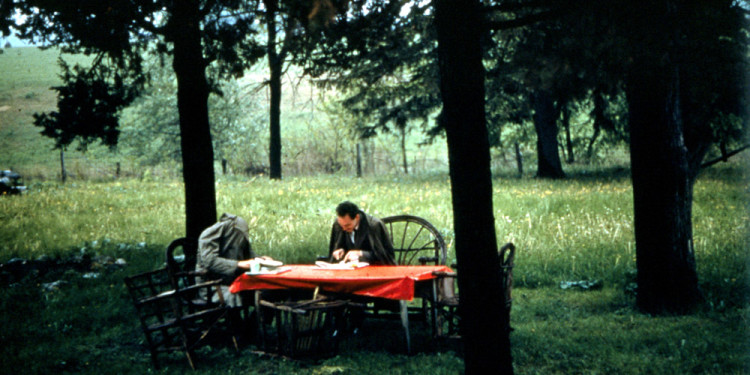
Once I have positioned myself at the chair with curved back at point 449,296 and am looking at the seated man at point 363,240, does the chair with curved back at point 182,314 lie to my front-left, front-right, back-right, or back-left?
front-left

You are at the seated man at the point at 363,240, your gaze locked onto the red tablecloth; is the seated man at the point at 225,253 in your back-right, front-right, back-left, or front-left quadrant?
front-right

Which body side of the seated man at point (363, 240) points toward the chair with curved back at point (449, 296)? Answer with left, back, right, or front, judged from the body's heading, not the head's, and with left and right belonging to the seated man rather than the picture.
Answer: left

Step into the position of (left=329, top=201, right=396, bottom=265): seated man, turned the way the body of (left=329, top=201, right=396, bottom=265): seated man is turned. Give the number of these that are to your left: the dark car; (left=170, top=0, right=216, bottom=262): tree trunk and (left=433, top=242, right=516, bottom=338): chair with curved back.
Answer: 1

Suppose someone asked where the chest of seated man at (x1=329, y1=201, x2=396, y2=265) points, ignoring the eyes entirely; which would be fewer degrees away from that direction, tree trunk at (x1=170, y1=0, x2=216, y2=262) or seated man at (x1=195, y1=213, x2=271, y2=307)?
the seated man

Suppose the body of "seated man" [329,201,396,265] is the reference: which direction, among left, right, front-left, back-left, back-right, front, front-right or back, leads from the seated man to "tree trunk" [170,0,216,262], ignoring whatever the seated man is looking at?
right
